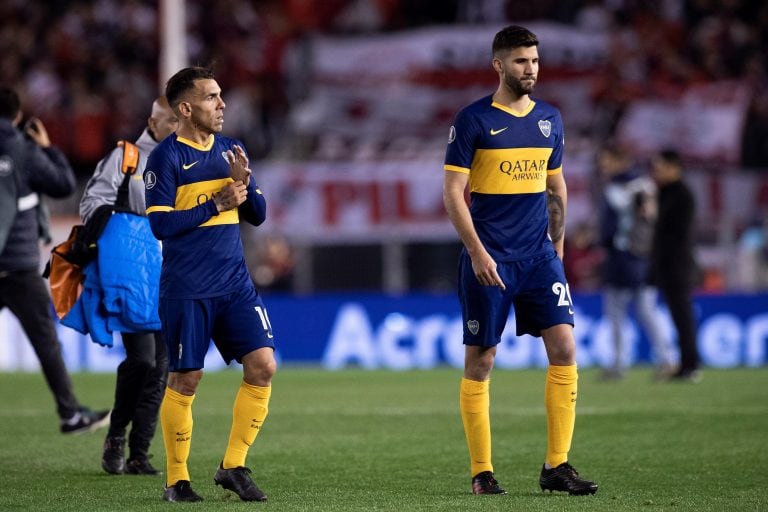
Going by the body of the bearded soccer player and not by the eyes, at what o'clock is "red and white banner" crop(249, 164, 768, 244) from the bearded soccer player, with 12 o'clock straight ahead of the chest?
The red and white banner is roughly at 7 o'clock from the bearded soccer player.

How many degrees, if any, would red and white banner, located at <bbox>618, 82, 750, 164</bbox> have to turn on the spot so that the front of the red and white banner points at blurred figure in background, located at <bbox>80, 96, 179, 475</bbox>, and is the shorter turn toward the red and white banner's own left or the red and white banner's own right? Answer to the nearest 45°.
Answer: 0° — it already faces them

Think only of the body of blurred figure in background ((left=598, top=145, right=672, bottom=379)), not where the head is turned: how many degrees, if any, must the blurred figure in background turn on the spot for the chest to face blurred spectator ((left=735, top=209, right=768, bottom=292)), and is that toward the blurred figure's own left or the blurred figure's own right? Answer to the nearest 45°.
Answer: approximately 90° to the blurred figure's own left

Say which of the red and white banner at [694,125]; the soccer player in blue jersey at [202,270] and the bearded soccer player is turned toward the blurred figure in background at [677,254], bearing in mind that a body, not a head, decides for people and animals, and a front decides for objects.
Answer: the red and white banner

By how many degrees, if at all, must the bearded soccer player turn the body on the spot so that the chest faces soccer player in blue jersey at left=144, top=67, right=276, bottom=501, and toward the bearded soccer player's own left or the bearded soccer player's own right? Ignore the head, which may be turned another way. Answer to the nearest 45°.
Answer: approximately 135° to the bearded soccer player's own right

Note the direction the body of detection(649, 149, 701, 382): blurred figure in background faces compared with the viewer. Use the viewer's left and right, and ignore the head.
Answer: facing to the left of the viewer

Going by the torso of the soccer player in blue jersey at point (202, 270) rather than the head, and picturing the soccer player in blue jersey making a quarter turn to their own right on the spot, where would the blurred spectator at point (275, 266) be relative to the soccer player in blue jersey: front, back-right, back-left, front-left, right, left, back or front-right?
back-right

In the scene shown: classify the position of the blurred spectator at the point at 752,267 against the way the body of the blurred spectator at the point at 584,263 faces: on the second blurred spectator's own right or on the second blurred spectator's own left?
on the second blurred spectator's own left
